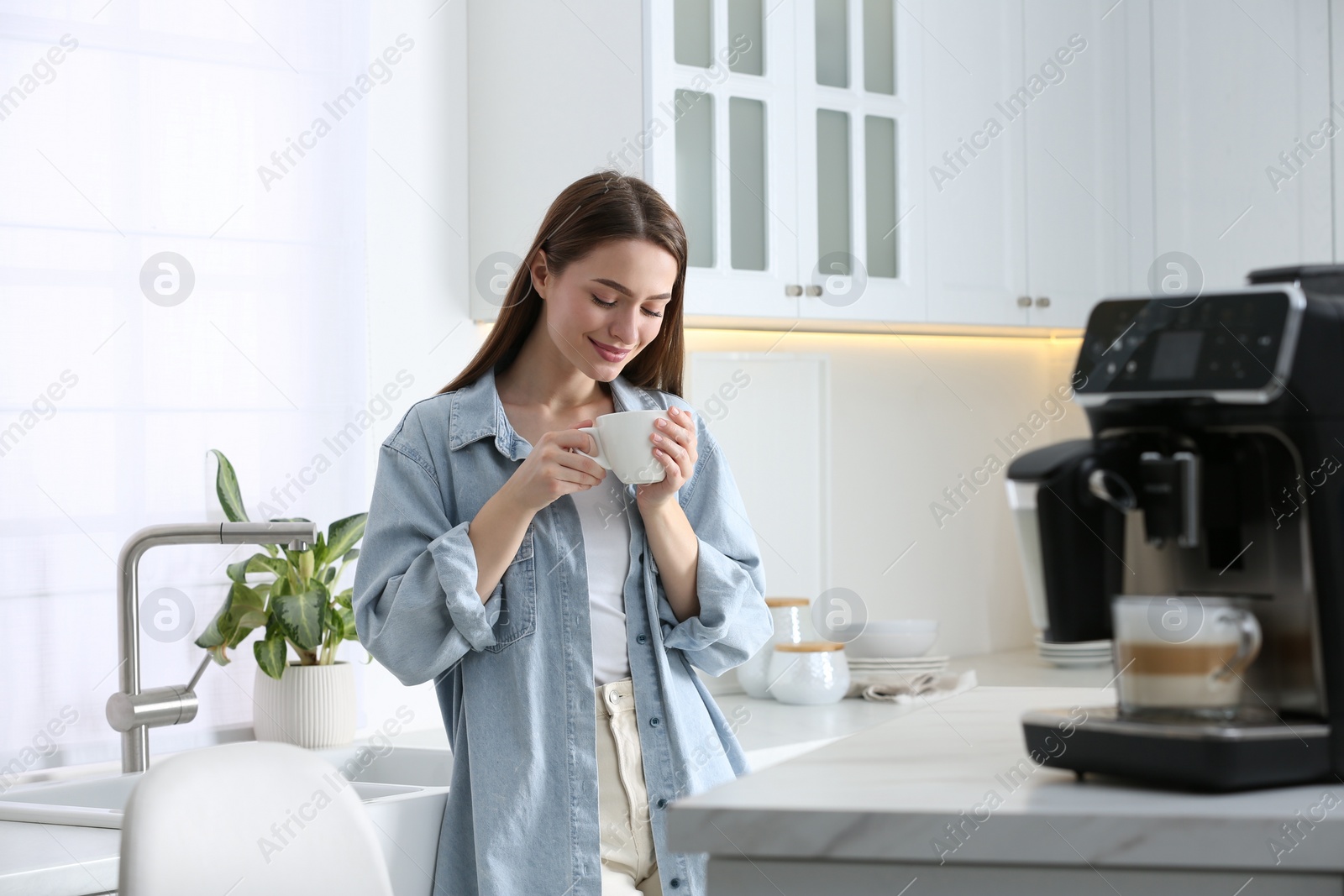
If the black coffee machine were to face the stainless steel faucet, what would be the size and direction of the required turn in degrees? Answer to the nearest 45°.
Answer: approximately 45° to its right

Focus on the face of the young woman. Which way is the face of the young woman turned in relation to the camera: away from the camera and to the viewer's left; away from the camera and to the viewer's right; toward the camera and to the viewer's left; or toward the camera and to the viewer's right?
toward the camera and to the viewer's right

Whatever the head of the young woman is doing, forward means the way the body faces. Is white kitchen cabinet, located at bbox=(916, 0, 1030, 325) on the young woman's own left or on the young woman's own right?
on the young woman's own left

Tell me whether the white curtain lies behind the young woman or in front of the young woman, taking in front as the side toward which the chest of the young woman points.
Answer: behind

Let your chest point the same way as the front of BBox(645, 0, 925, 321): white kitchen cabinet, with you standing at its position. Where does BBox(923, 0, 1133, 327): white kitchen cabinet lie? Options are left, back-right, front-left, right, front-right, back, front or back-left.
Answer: left

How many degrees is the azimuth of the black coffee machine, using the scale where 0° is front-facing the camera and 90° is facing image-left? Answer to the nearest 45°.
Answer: approximately 45°

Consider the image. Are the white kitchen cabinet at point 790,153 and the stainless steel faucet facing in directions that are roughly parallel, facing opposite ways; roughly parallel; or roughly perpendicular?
roughly perpendicular

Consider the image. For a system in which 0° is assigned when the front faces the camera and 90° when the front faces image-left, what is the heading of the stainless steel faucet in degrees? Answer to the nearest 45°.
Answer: approximately 270°

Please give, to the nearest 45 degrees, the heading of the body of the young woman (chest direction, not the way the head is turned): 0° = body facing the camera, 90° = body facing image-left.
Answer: approximately 315°

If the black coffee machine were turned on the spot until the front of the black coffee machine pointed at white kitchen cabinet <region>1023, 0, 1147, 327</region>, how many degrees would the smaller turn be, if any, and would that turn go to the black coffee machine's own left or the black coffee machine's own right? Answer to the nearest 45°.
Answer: approximately 135° to the black coffee machine's own right

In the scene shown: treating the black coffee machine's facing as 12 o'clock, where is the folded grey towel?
The folded grey towel is roughly at 4 o'clock from the black coffee machine.
